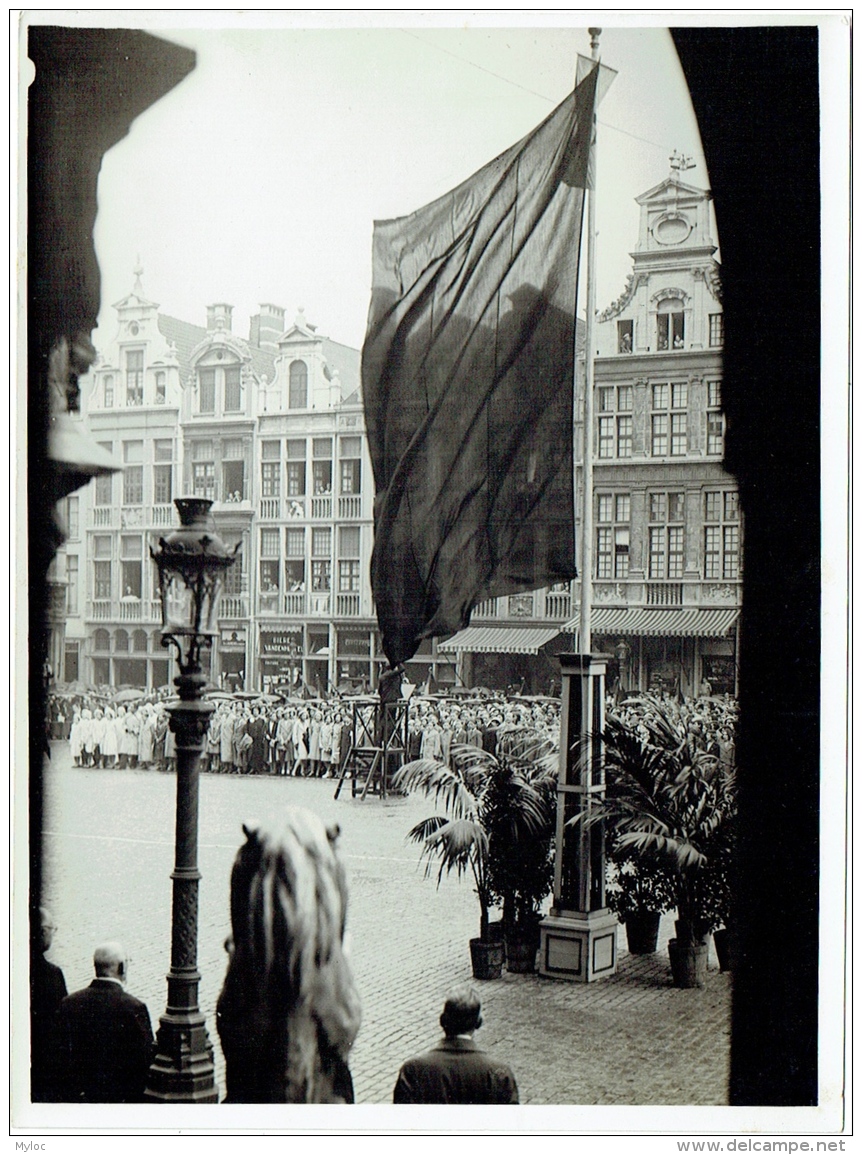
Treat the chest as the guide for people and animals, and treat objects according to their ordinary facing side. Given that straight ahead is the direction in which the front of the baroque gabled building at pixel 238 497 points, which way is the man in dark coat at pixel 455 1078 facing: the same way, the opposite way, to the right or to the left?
the opposite way

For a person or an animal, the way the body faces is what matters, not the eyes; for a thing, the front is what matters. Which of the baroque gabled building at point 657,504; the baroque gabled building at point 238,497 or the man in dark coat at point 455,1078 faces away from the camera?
the man in dark coat

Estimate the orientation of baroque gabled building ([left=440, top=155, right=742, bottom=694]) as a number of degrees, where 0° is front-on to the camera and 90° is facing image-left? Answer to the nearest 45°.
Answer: approximately 0°

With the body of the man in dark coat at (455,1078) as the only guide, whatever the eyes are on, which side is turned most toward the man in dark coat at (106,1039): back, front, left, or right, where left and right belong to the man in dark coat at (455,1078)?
left

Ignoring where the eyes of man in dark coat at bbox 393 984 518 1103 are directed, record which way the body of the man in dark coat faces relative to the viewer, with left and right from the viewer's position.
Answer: facing away from the viewer

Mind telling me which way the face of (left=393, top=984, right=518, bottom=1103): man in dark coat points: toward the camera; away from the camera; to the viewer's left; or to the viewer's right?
away from the camera

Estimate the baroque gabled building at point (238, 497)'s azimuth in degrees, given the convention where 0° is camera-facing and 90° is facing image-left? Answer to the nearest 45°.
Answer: approximately 0°
